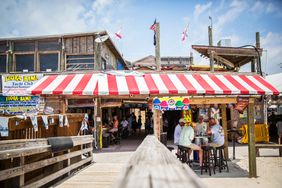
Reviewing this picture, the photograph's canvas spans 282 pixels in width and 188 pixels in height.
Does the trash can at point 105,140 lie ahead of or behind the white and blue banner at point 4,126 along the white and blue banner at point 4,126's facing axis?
behind

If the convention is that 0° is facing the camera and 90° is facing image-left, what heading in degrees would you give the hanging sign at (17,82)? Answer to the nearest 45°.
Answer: approximately 0°

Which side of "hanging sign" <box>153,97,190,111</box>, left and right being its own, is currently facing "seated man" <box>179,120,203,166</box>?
front

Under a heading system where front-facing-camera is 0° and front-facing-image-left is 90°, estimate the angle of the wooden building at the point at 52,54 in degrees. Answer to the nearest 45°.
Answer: approximately 0°

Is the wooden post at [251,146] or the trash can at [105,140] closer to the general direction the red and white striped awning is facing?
the wooden post

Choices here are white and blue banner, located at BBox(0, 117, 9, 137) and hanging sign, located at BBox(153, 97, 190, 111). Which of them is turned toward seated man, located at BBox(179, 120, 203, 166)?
the hanging sign
